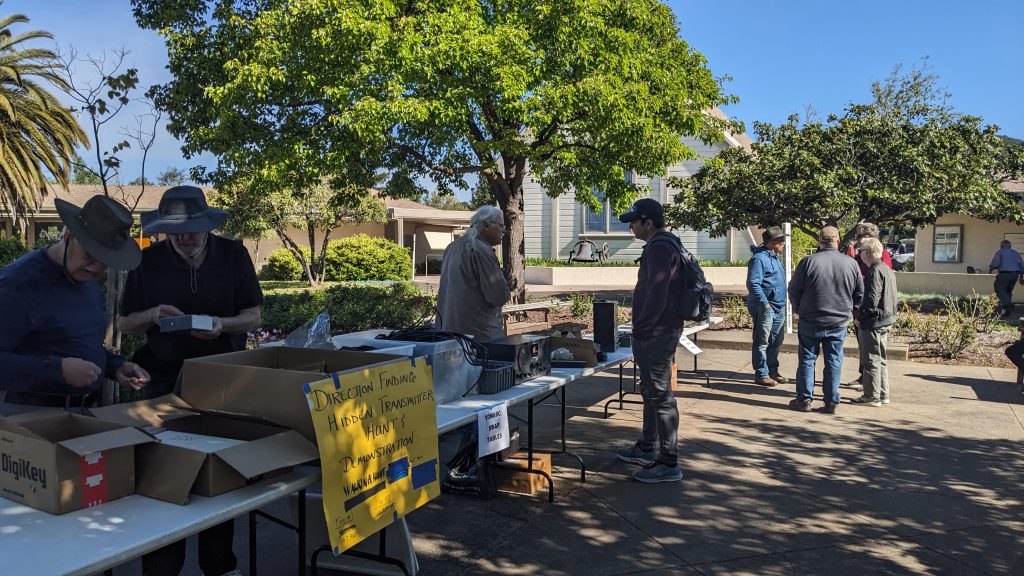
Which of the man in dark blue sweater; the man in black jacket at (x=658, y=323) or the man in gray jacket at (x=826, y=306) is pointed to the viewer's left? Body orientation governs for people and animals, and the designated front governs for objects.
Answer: the man in black jacket

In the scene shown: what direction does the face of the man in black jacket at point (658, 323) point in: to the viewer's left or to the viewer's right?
to the viewer's left

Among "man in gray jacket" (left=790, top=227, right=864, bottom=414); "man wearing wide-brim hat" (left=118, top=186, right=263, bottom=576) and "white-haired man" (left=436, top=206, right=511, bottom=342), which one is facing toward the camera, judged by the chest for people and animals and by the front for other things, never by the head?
the man wearing wide-brim hat

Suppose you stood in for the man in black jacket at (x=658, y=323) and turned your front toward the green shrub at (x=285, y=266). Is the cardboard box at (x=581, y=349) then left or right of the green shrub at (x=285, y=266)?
left

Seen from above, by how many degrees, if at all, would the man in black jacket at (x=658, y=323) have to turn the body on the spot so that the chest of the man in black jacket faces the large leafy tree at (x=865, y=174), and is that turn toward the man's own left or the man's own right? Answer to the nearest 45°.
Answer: approximately 90° to the man's own right

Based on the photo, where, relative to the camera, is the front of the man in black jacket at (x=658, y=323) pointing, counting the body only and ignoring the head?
to the viewer's left

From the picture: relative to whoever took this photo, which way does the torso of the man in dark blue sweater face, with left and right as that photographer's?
facing the viewer and to the right of the viewer

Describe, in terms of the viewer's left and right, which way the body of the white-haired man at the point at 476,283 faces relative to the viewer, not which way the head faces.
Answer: facing away from the viewer and to the right of the viewer

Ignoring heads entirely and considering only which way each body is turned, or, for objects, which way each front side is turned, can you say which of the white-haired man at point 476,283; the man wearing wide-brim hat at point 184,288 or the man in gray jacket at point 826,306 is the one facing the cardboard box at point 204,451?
the man wearing wide-brim hat

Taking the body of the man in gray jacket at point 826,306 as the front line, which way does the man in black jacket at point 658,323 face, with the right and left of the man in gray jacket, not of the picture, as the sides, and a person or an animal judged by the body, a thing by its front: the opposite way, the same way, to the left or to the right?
to the left

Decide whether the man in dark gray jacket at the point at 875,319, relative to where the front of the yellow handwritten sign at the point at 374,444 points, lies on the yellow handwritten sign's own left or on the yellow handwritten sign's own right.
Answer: on the yellow handwritten sign's own left

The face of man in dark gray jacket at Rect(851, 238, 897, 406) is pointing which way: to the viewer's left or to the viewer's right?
to the viewer's left

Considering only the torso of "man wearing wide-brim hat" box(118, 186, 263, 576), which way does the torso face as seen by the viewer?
toward the camera

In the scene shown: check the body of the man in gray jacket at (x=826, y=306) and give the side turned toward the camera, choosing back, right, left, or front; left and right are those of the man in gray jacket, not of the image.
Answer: back

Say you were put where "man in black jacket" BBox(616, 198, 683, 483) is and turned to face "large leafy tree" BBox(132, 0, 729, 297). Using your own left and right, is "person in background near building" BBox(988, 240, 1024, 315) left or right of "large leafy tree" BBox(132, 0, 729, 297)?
right

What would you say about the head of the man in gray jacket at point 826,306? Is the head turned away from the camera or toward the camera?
away from the camera

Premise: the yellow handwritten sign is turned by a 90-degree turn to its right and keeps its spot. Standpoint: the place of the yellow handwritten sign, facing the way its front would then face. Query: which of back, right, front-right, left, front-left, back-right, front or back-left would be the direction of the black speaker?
back
